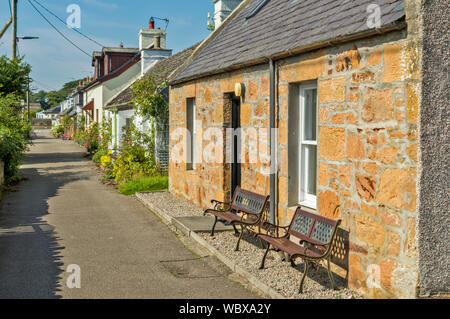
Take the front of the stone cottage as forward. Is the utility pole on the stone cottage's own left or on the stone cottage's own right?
on the stone cottage's own right

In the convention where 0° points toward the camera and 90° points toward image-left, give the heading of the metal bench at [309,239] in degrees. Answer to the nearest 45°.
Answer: approximately 45°

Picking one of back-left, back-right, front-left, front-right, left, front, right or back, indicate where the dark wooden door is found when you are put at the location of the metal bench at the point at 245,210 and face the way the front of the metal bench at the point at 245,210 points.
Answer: back-right

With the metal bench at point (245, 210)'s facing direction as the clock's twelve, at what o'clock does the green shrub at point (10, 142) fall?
The green shrub is roughly at 3 o'clock from the metal bench.

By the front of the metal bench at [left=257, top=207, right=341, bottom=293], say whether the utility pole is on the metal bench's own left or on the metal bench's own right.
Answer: on the metal bench's own right

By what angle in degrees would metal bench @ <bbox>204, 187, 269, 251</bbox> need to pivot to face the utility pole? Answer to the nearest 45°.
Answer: approximately 90° to its right

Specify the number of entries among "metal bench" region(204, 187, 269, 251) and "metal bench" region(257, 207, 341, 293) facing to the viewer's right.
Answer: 0

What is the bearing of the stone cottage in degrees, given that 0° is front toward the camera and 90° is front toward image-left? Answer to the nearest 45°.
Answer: approximately 45°

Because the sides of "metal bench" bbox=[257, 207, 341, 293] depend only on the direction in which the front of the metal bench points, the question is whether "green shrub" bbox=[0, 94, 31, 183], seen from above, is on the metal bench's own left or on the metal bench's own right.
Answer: on the metal bench's own right
